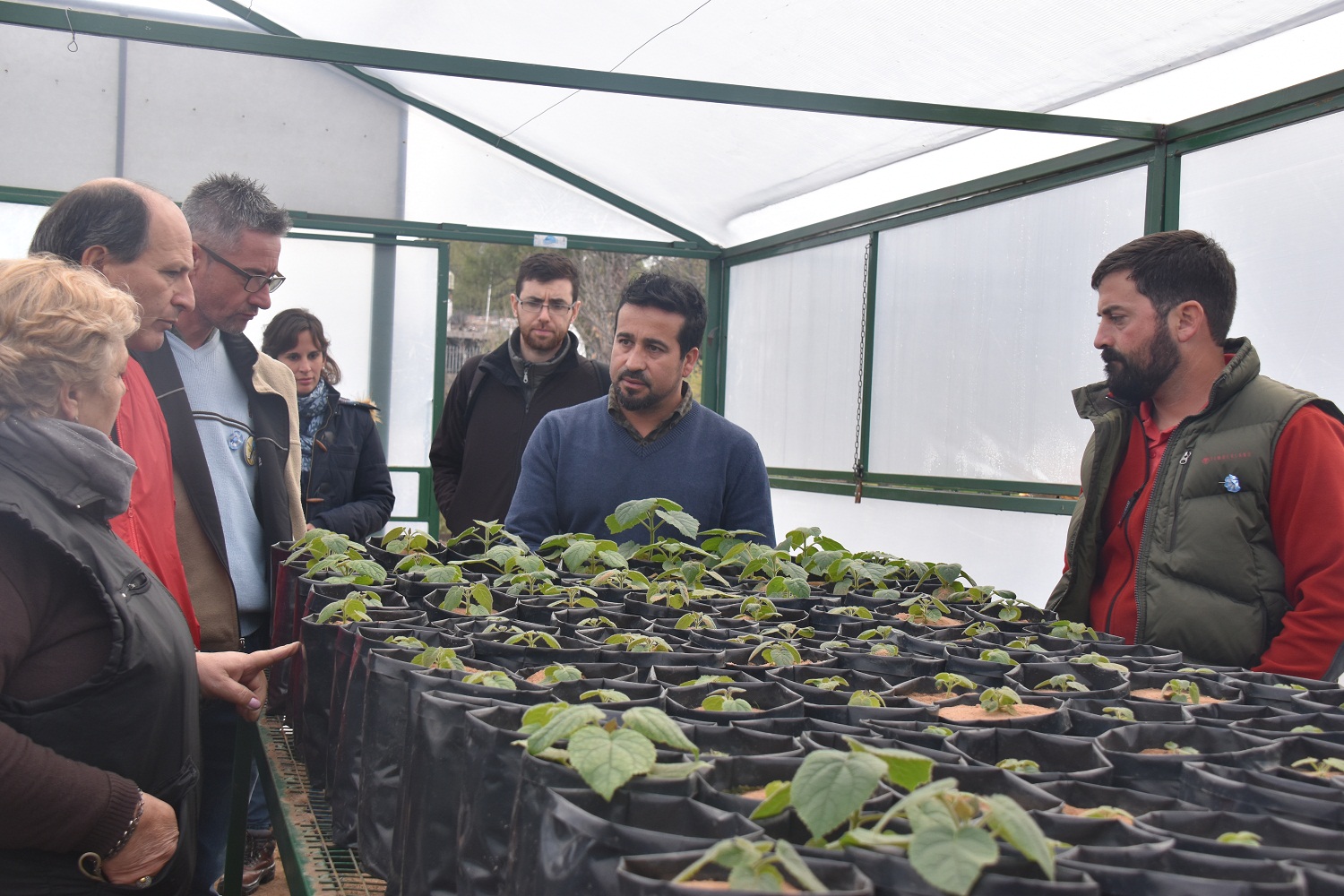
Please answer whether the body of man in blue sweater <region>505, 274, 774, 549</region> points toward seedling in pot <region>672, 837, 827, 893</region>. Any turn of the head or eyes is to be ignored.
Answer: yes

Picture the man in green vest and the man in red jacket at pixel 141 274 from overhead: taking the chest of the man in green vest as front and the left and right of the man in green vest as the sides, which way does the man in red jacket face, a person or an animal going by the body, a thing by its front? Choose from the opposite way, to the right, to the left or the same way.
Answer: the opposite way

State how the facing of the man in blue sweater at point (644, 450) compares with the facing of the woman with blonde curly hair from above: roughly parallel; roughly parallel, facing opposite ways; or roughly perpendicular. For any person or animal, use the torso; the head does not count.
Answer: roughly perpendicular

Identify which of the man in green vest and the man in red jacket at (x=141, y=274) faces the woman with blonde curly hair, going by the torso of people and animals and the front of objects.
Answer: the man in green vest

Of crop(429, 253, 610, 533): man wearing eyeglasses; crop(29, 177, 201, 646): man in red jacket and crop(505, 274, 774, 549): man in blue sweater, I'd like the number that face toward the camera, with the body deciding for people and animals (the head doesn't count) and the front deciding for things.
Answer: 2

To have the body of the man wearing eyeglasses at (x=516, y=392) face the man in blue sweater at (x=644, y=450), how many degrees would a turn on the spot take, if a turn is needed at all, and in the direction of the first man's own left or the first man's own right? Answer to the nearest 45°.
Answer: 0° — they already face them

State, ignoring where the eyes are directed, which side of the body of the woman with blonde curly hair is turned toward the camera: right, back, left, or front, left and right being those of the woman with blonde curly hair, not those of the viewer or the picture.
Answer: right

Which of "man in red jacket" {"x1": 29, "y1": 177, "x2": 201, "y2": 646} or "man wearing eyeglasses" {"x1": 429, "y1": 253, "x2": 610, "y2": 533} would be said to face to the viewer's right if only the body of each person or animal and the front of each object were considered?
the man in red jacket

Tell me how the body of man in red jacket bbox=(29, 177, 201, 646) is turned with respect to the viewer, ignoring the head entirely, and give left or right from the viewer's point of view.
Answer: facing to the right of the viewer

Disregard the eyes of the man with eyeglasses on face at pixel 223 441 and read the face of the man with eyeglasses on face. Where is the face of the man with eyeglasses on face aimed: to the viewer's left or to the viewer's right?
to the viewer's right
